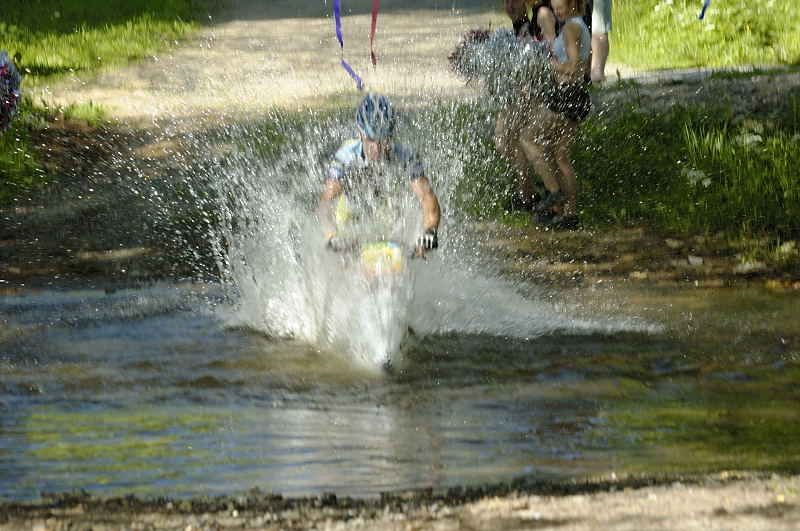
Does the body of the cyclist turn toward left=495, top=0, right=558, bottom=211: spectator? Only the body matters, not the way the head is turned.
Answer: no

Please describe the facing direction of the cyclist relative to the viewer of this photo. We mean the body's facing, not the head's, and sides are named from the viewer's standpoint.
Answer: facing the viewer

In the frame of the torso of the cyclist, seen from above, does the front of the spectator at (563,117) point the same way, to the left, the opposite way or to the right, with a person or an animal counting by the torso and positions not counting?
to the right

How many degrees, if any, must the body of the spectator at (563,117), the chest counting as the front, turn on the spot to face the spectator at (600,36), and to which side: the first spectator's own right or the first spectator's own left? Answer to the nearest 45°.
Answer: approximately 90° to the first spectator's own right

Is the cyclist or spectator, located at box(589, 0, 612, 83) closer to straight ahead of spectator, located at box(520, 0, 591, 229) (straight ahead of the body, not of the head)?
the cyclist

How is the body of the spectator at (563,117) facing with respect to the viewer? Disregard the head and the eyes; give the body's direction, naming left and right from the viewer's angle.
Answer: facing to the left of the viewer

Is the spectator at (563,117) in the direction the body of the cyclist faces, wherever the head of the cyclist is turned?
no

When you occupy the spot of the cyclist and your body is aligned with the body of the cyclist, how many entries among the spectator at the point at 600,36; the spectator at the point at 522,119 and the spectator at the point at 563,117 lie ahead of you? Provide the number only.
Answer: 0

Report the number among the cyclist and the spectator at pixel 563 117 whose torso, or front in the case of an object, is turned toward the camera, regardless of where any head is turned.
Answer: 1

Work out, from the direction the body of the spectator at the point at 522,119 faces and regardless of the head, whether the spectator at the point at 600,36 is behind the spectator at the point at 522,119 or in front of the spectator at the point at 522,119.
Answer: behind

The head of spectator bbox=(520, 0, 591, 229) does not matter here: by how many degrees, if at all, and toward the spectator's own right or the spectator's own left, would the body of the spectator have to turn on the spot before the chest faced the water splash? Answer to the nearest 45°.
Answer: approximately 45° to the spectator's own left

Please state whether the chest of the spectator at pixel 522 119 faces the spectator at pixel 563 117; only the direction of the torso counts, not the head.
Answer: no

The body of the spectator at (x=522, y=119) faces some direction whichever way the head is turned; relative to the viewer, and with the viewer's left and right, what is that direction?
facing the viewer and to the left of the viewer

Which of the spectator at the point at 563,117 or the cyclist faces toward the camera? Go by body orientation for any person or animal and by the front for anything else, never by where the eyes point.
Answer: the cyclist
